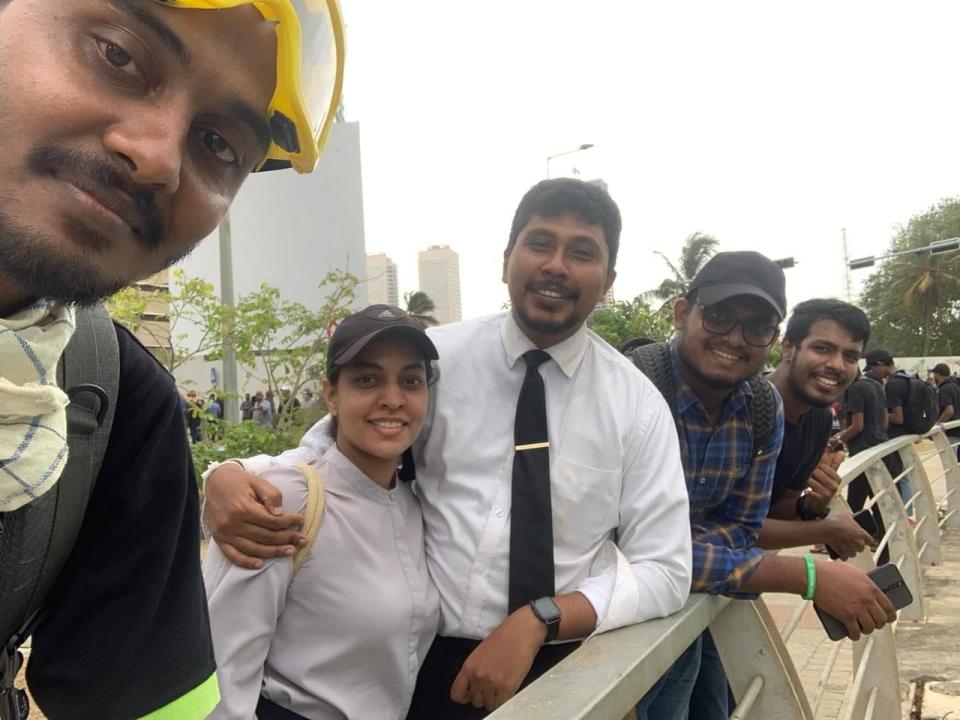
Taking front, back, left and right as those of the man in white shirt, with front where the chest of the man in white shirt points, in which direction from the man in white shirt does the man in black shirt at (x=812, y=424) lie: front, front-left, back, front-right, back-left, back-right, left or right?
back-left

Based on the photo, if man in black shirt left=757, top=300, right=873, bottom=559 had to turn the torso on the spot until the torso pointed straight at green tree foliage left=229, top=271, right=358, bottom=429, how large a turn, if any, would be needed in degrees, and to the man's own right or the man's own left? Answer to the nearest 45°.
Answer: approximately 180°

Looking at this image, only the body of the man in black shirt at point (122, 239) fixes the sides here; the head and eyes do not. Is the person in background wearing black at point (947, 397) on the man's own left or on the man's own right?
on the man's own left

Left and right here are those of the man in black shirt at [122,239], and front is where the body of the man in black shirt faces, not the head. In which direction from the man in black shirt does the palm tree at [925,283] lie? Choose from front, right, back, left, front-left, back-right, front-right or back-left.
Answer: back-left

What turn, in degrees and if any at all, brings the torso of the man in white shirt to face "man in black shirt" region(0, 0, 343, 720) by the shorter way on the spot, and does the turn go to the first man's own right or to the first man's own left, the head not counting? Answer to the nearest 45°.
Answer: approximately 45° to the first man's own right

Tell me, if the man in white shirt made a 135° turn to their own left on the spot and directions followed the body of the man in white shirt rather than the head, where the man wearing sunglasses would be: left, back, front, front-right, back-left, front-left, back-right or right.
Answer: front

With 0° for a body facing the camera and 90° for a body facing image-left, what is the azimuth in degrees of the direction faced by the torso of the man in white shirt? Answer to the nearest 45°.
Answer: approximately 0°

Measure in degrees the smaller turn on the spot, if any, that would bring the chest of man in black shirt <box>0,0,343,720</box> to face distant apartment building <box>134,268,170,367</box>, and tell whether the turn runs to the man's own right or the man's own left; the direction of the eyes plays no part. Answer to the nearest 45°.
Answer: approximately 180°

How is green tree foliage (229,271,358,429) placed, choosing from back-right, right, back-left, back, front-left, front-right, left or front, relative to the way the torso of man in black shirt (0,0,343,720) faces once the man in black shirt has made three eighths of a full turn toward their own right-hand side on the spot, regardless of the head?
front-right
